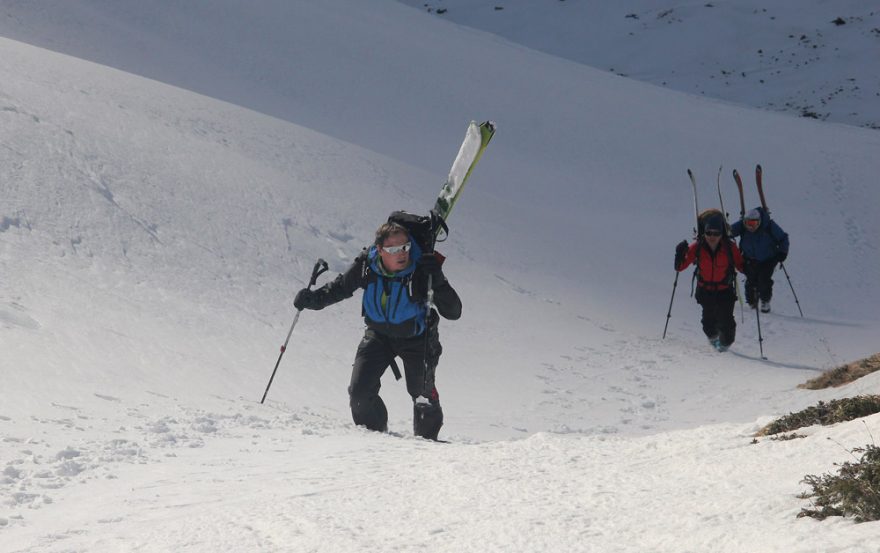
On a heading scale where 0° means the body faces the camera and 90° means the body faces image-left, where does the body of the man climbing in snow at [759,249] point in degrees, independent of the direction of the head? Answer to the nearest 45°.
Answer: approximately 0°

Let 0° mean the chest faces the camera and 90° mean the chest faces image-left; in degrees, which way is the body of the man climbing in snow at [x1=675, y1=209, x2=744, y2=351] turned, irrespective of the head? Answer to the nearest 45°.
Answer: approximately 0°

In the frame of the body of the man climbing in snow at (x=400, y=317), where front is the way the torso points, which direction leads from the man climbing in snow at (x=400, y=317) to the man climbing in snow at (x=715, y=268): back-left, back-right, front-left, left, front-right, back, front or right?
back-left
